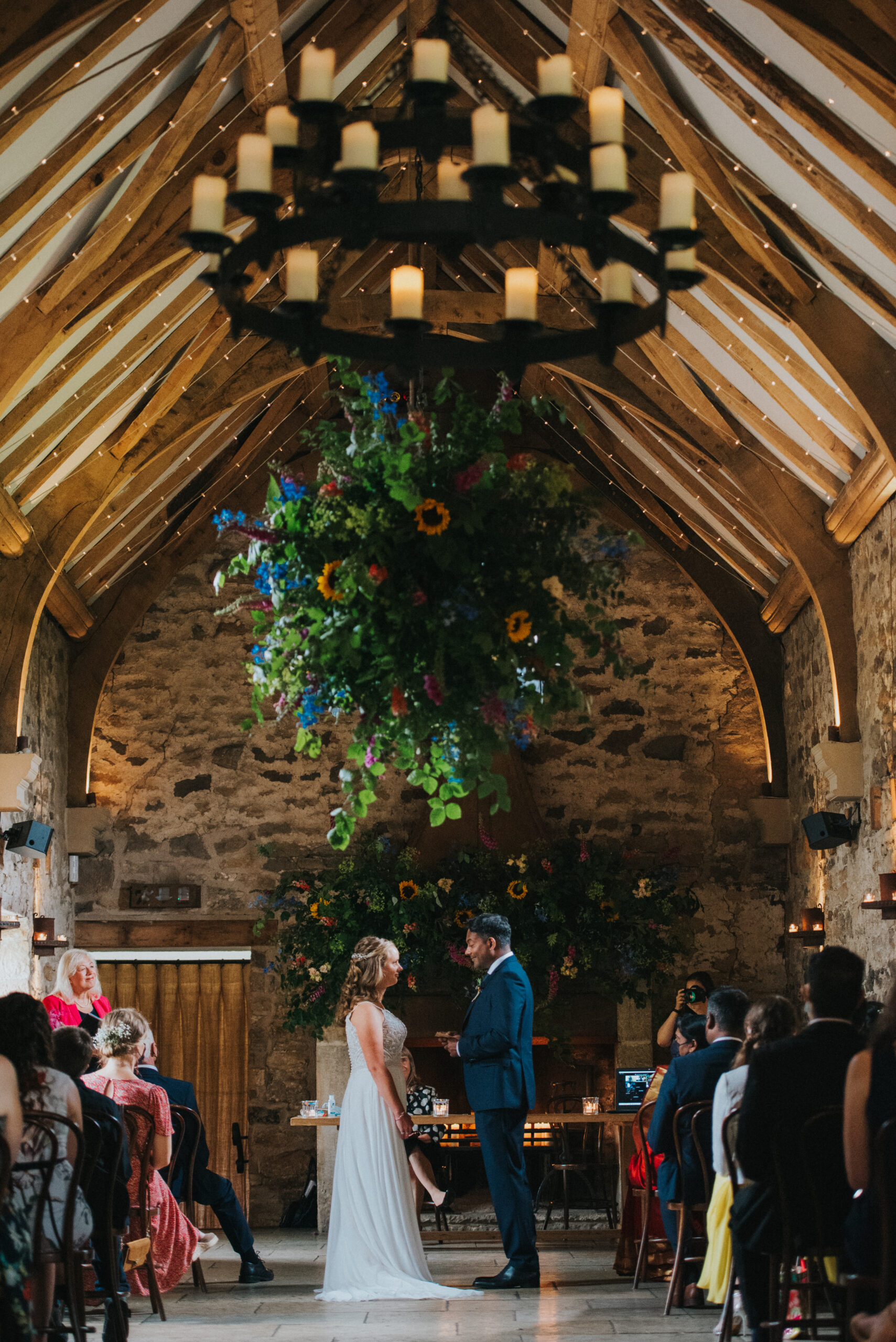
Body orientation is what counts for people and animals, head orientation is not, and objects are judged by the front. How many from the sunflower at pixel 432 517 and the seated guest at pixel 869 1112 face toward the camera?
1

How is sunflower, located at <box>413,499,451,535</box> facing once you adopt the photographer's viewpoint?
facing the viewer

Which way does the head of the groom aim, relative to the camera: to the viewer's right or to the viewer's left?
to the viewer's left

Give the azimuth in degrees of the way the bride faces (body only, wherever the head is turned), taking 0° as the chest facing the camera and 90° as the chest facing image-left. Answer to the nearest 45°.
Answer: approximately 270°

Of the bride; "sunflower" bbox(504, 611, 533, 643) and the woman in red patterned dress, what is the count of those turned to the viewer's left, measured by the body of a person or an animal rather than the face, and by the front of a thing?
0

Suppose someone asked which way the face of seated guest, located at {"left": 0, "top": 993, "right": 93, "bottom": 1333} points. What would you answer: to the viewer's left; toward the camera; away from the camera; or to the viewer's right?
away from the camera

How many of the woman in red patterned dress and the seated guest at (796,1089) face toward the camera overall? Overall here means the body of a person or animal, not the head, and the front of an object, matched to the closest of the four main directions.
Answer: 0

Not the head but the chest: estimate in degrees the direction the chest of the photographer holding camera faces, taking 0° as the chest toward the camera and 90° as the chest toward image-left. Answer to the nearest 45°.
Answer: approximately 45°

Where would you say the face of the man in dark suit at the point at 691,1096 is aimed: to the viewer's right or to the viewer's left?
to the viewer's left

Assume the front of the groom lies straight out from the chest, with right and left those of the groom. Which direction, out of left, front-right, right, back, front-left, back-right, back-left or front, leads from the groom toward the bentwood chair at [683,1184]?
back-left
